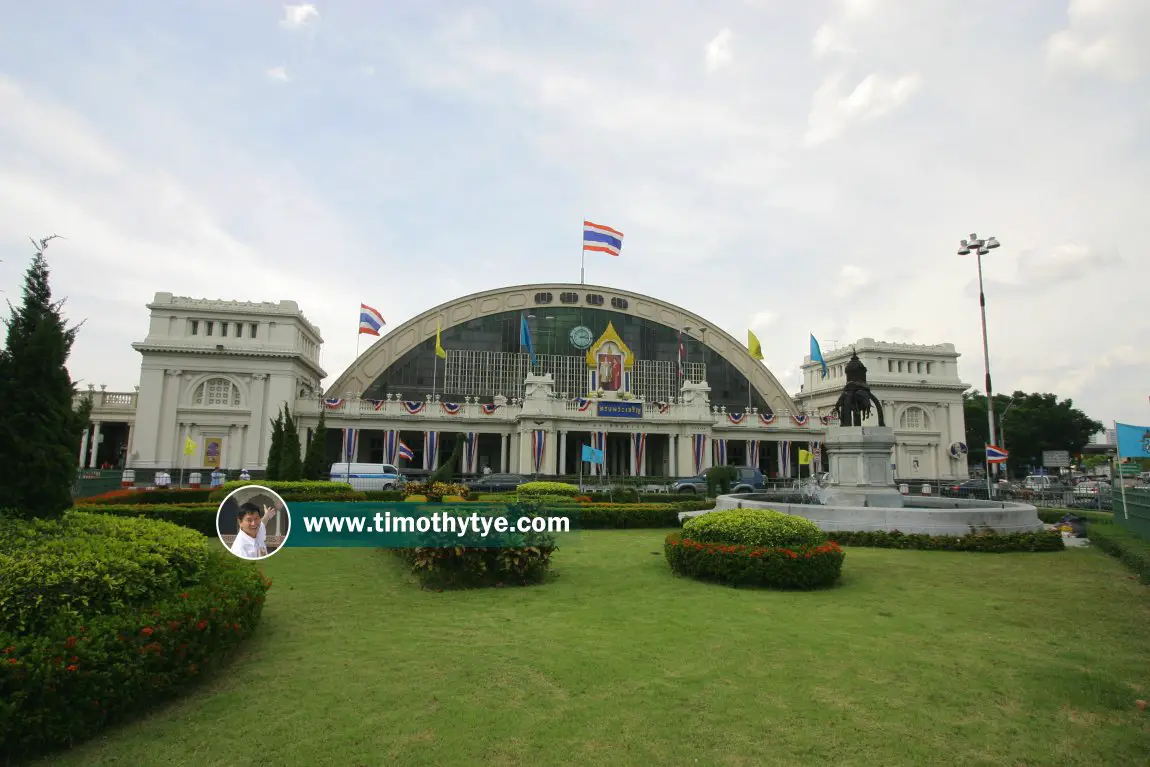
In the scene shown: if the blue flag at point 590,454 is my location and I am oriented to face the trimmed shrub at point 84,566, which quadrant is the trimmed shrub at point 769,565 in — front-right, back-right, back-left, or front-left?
front-left

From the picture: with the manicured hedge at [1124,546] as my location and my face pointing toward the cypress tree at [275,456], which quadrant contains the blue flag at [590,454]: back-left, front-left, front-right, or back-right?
front-right
